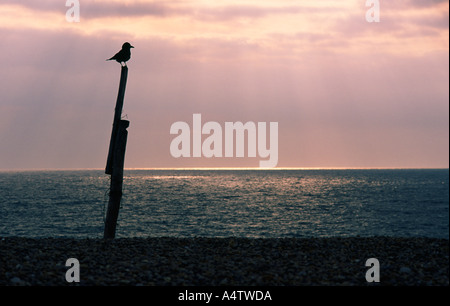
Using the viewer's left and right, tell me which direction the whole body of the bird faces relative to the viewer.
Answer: facing to the right of the viewer
